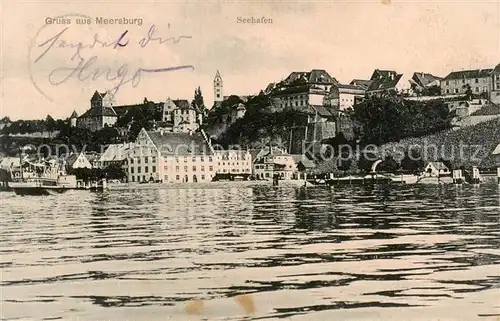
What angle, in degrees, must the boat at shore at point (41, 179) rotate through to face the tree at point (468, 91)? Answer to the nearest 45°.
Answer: approximately 180°

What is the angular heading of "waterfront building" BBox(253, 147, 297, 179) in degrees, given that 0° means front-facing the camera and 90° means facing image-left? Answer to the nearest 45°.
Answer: approximately 0°

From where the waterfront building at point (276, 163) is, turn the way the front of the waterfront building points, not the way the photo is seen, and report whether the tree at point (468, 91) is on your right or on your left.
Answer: on your left

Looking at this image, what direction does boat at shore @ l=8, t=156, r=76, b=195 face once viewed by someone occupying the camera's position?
facing to the left of the viewer

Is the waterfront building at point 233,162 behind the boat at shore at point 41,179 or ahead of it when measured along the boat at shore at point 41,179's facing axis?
behind

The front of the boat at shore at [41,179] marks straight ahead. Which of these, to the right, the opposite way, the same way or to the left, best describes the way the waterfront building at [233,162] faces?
to the left

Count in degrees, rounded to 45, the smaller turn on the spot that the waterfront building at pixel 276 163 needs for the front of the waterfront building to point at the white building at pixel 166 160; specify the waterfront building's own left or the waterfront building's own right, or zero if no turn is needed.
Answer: approximately 45° to the waterfront building's own right

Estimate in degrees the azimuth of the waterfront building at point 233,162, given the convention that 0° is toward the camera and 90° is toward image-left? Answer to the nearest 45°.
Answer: approximately 0°
